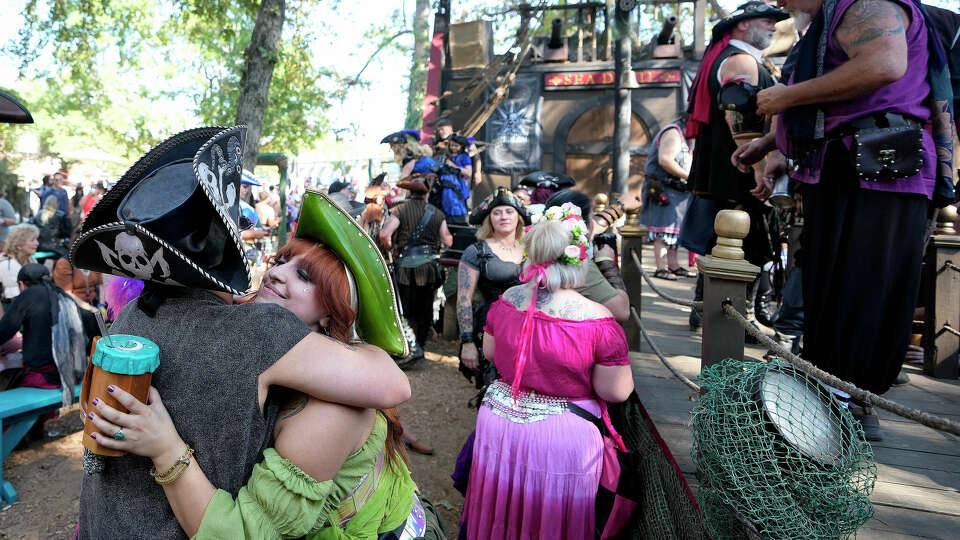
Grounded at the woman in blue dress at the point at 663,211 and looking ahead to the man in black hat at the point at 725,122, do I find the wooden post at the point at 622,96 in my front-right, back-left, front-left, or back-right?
back-right

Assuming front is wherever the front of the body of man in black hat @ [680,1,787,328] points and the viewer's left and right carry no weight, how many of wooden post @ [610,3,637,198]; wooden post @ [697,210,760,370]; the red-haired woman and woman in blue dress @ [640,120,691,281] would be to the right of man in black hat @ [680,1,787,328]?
2

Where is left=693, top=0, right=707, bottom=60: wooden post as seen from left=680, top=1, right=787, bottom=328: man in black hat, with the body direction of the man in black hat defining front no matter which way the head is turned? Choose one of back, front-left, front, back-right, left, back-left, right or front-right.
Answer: left

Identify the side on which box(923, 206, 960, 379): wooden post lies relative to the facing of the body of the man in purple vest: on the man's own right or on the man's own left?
on the man's own right

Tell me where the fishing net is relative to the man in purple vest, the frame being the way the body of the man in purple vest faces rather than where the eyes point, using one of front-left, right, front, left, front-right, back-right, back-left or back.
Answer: left

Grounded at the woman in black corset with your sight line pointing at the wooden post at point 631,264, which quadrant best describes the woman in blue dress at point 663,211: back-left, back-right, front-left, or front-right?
front-left

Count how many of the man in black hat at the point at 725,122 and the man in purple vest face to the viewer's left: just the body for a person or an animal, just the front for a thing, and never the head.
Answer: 1

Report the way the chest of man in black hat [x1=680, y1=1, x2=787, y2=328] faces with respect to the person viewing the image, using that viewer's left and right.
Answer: facing to the right of the viewer

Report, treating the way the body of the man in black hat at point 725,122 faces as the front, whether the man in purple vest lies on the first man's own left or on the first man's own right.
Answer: on the first man's own right

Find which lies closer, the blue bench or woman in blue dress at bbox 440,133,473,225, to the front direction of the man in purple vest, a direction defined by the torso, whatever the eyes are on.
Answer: the blue bench

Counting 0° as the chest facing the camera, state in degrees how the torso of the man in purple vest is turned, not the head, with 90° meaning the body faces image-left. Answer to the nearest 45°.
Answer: approximately 90°

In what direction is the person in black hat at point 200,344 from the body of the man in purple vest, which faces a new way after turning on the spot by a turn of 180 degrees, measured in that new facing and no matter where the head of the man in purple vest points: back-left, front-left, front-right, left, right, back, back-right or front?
back-right

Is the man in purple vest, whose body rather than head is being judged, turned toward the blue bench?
yes
